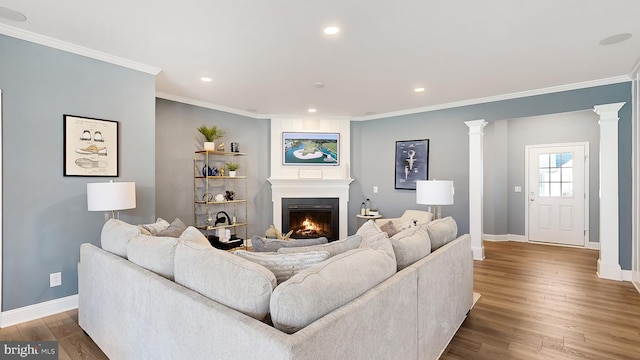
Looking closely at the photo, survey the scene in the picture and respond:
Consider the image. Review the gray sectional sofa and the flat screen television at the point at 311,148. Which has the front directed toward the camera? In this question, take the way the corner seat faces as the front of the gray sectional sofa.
the flat screen television

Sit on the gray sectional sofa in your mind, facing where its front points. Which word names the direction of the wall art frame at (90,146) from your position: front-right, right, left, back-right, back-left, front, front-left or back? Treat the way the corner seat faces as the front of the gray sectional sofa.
front-left

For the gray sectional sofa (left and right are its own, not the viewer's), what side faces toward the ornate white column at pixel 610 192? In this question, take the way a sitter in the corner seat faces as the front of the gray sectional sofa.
right

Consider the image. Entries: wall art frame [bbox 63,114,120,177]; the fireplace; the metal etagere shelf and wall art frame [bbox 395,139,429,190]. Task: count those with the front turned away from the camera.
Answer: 0

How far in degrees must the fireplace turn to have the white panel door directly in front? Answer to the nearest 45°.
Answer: approximately 90° to its left

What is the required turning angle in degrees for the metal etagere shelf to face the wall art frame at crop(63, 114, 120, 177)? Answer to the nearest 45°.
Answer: approximately 90° to its right

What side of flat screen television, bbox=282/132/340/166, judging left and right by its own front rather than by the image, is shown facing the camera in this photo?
front

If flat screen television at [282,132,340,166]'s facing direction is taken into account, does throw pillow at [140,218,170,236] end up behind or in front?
in front

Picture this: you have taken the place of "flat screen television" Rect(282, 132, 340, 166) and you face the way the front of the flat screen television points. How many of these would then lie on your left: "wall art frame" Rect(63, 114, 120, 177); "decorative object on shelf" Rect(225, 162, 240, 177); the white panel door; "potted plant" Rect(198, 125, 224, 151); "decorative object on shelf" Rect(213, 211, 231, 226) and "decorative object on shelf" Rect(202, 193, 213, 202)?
1

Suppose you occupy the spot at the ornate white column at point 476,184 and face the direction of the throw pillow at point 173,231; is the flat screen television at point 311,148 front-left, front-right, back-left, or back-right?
front-right

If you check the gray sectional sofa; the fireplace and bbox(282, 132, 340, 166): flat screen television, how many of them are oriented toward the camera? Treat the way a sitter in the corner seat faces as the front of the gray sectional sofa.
2

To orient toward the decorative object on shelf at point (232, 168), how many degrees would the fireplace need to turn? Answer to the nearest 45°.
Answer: approximately 45° to its right

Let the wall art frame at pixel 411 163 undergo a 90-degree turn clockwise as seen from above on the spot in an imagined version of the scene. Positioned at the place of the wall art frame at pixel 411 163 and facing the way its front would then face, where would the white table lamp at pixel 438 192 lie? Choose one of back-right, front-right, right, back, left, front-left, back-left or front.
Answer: back-left

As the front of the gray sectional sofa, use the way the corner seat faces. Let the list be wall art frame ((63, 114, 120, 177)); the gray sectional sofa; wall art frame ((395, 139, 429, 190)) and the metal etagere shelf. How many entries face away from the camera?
1

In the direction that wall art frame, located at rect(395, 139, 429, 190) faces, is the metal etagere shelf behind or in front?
in front

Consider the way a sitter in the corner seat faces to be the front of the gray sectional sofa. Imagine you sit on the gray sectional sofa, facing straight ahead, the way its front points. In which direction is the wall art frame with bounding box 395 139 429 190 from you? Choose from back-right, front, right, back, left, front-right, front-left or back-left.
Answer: front-right

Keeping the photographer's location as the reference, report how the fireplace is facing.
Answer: facing the viewer

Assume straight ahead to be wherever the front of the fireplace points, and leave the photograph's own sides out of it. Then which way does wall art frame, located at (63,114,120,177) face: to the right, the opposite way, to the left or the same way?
to the left
